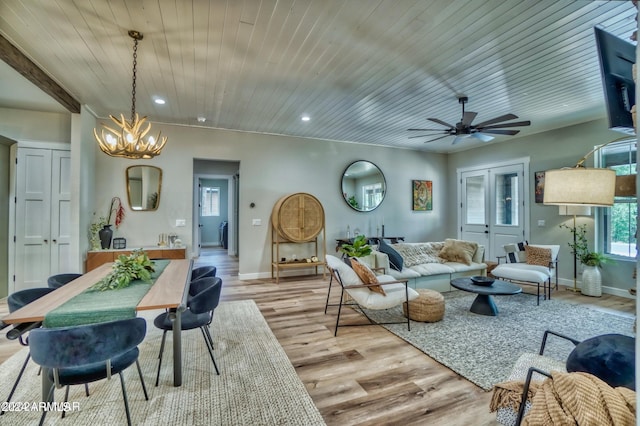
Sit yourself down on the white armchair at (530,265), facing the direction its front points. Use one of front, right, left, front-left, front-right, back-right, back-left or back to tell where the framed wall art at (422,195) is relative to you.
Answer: right

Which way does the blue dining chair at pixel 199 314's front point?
to the viewer's left

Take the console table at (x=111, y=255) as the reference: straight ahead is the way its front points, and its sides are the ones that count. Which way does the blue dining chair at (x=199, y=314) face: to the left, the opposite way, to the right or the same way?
to the right

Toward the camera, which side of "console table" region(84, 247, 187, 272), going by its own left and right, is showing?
front

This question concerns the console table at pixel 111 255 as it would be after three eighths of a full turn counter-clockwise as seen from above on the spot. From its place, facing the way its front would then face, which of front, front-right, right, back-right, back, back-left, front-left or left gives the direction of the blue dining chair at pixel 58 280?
back-right

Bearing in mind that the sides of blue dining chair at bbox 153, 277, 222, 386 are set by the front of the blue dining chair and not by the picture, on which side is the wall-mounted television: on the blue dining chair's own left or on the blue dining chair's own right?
on the blue dining chair's own left

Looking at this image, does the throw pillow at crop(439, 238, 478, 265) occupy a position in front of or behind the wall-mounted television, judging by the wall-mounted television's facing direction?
in front

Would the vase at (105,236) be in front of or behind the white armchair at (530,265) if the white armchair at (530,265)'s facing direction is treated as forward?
in front

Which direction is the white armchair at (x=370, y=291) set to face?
to the viewer's right

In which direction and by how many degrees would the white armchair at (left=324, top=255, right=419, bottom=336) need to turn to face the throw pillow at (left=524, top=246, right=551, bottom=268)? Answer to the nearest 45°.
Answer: approximately 45° to its left

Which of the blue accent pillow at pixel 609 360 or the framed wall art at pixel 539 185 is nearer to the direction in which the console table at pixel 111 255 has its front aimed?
the blue accent pillow

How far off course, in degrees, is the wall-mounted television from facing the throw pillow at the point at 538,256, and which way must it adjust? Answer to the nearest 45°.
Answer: approximately 45° to its right

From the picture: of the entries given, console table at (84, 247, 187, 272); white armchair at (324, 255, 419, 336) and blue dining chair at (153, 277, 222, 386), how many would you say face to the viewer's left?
1

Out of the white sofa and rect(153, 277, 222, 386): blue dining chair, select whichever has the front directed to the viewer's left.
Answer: the blue dining chair

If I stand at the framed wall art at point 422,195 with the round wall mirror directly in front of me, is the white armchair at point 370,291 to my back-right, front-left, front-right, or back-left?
front-left

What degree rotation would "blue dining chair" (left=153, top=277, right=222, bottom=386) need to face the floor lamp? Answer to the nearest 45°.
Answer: approximately 180°

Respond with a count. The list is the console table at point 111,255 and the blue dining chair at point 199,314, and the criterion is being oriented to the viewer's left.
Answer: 1

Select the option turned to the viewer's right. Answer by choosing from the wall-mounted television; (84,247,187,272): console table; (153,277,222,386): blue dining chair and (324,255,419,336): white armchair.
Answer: the white armchair

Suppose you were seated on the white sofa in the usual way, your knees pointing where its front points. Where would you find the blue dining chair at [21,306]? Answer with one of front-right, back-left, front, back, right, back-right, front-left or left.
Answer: front-right

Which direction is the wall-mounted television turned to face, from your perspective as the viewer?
facing away from the viewer and to the left of the viewer
